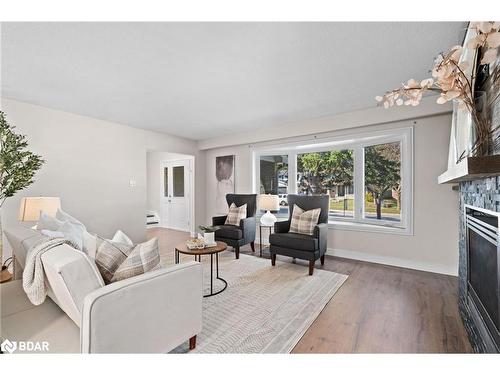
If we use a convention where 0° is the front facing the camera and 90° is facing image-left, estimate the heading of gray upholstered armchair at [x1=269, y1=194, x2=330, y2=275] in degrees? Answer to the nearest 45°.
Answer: approximately 45°

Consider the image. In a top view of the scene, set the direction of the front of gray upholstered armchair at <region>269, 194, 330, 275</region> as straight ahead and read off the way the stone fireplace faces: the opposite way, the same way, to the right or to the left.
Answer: to the right

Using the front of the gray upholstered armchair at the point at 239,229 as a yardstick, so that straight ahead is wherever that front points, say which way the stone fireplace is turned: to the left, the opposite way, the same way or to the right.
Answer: to the right

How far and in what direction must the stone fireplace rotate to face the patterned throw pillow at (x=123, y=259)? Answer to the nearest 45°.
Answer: approximately 45° to its left

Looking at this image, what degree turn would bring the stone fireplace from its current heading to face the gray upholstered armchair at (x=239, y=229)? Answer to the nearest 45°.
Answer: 0° — it already faces it

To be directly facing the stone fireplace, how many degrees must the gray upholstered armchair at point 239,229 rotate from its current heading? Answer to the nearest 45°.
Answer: approximately 90° to its left

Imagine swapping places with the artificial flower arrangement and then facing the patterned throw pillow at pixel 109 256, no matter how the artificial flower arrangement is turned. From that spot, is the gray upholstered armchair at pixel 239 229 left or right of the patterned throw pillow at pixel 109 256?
right

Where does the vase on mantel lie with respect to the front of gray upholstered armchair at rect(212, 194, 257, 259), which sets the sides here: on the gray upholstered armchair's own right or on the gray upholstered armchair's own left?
on the gray upholstered armchair's own left

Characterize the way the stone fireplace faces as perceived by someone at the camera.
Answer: facing to the left of the viewer
